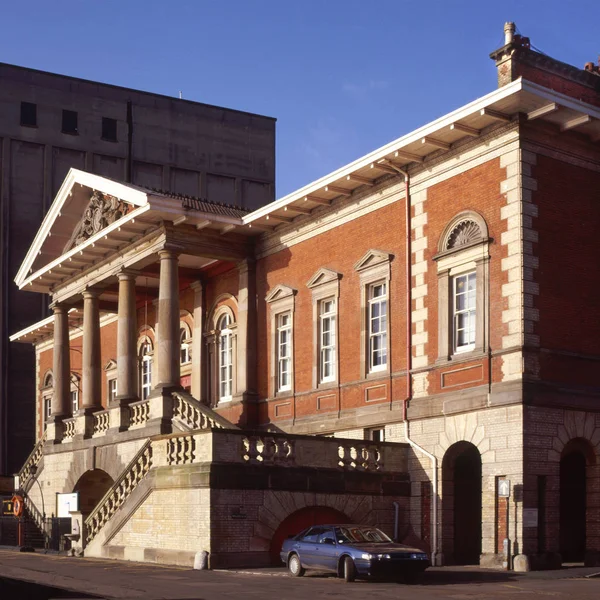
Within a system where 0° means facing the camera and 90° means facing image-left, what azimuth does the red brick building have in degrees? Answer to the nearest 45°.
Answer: approximately 45°

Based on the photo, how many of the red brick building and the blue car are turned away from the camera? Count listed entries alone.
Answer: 0

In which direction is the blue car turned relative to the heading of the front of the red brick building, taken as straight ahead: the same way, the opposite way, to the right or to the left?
to the left

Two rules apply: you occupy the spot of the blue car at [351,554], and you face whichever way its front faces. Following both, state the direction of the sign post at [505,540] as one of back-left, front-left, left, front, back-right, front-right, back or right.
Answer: left

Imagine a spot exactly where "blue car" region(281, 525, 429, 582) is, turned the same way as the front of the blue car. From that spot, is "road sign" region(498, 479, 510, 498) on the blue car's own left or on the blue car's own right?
on the blue car's own left

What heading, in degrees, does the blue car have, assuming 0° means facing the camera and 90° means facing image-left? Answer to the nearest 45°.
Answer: approximately 315°
